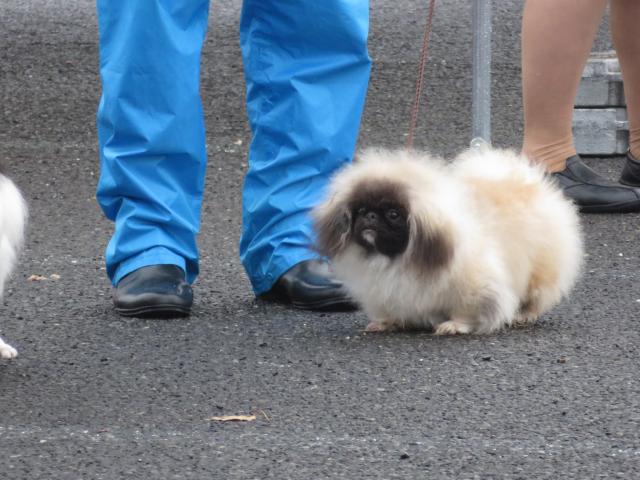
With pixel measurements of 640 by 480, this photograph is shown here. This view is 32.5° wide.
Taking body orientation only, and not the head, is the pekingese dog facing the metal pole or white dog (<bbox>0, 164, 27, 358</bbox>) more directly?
the white dog

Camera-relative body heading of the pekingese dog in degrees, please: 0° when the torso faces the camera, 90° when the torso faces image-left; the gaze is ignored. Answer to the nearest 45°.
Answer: approximately 45°

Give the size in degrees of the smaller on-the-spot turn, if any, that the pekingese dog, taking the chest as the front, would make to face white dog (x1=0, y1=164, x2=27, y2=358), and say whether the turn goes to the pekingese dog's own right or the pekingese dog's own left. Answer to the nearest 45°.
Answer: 0° — it already faces it

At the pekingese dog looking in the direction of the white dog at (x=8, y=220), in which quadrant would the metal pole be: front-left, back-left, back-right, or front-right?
back-right

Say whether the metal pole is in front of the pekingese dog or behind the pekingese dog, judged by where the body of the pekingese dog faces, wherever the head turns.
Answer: behind
